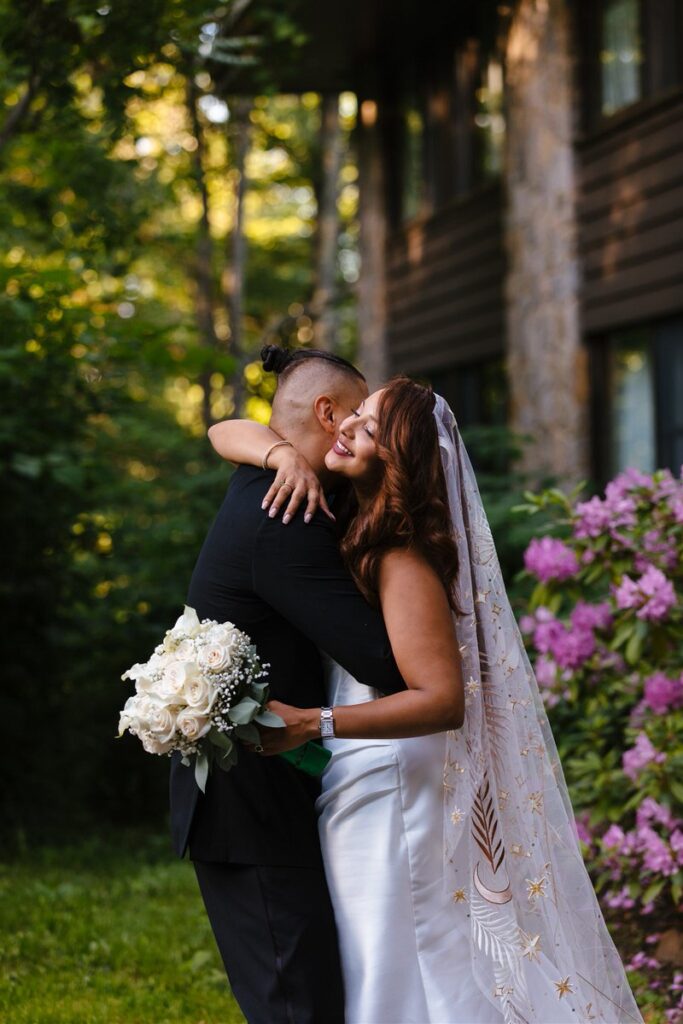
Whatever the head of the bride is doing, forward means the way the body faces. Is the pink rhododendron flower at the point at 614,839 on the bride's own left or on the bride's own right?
on the bride's own right

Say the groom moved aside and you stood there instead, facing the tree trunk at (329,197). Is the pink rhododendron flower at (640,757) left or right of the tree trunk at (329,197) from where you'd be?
right

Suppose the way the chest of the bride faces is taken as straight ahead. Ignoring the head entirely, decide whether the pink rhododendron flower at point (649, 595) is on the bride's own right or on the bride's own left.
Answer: on the bride's own right

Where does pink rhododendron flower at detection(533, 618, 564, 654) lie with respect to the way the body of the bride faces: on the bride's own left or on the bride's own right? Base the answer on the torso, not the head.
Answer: on the bride's own right

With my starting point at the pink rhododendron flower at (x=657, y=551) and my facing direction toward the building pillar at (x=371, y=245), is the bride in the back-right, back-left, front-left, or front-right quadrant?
back-left

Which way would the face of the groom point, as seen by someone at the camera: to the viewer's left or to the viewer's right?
to the viewer's right

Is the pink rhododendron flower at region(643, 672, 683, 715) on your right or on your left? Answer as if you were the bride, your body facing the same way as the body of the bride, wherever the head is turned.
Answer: on your right

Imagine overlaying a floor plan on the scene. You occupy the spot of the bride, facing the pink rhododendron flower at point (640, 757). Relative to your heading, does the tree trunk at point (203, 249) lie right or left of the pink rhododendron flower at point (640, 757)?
left

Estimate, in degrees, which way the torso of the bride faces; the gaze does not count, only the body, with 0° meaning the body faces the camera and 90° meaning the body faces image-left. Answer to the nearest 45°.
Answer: approximately 90°

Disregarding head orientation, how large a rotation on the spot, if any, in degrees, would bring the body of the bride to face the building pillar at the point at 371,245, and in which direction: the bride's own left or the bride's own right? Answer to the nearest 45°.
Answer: approximately 90° to the bride's own right

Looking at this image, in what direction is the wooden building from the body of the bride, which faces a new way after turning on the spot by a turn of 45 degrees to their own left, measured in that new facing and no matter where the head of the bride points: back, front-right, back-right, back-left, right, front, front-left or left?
back-right
